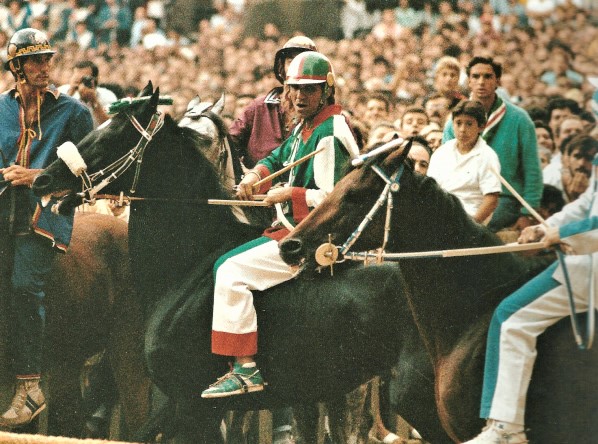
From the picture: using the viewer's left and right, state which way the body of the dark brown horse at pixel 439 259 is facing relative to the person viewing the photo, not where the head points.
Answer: facing to the left of the viewer

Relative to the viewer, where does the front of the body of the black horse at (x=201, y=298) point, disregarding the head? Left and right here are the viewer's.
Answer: facing to the left of the viewer

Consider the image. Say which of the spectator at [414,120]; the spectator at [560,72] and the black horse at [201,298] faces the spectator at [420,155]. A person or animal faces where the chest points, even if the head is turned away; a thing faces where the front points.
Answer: the spectator at [414,120]

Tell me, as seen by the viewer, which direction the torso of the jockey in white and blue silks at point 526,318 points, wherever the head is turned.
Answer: to the viewer's left

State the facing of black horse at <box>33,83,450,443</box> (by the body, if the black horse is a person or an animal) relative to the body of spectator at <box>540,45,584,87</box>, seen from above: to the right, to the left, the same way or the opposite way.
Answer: to the right

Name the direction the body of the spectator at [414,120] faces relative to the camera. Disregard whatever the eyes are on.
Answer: toward the camera

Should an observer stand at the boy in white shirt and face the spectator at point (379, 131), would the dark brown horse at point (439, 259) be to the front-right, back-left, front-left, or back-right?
back-left

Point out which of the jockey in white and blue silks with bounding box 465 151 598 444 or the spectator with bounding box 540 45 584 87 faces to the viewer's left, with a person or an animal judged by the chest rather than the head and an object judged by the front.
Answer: the jockey in white and blue silks

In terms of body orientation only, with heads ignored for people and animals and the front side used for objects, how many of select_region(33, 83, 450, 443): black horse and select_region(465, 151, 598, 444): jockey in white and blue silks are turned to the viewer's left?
2

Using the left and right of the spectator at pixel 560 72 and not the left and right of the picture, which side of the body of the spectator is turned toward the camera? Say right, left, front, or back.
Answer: front

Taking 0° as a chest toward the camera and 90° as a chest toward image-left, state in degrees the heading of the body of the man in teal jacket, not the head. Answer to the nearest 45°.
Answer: approximately 45°
